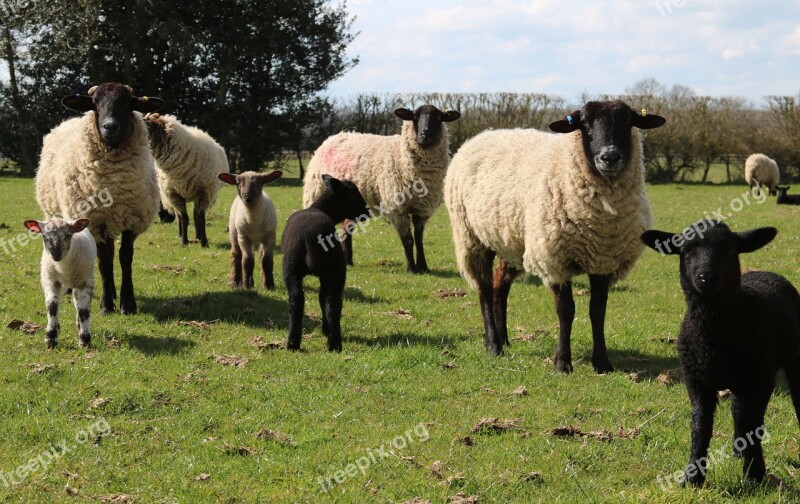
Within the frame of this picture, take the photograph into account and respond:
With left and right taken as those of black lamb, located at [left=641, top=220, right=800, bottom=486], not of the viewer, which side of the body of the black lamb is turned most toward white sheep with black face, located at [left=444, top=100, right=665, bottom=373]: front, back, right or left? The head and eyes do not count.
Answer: right

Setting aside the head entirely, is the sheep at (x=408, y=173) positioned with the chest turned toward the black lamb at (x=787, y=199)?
no

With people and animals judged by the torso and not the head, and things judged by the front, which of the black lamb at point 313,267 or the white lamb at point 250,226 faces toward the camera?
the white lamb

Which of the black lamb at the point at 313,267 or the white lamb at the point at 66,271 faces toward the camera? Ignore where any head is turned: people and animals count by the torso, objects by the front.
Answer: the white lamb

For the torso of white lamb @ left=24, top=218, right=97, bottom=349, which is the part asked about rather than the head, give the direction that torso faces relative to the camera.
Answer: toward the camera

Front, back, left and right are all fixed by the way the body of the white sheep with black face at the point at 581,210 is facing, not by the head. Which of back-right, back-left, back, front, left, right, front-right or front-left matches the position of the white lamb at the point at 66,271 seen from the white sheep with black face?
back-right

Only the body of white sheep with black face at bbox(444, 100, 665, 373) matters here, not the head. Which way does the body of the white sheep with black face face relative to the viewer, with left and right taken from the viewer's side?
facing the viewer and to the right of the viewer

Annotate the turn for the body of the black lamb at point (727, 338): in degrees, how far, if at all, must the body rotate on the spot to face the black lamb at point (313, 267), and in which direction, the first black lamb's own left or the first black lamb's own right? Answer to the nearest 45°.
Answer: approximately 90° to the first black lamb's own right

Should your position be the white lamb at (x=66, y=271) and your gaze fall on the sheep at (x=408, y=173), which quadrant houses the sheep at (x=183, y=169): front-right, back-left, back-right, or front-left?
front-left

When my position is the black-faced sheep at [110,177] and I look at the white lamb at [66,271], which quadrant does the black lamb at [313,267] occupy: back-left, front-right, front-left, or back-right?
front-left

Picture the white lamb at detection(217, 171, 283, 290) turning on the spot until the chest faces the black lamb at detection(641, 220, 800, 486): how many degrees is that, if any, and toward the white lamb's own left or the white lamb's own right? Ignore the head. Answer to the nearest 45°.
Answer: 0° — it already faces it

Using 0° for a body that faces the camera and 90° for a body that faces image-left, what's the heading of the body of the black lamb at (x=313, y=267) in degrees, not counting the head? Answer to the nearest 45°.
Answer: approximately 225°

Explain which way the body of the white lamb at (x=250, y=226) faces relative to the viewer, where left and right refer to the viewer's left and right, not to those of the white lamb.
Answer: facing the viewer

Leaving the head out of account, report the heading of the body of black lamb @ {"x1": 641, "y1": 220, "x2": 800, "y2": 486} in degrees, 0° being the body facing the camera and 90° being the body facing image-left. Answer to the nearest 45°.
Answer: approximately 45°
